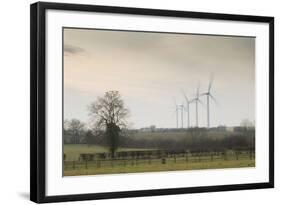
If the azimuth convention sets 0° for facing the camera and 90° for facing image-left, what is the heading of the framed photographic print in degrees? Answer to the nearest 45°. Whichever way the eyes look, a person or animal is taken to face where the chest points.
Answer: approximately 315°
